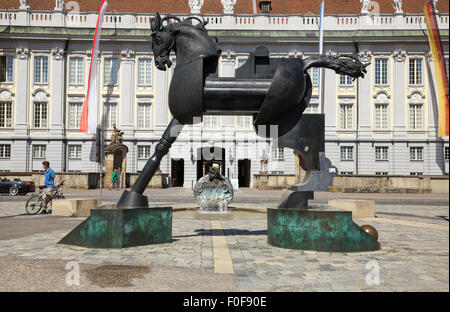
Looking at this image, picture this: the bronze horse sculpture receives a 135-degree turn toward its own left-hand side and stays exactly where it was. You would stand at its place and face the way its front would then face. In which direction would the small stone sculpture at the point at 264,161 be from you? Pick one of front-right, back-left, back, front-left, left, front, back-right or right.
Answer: back-left

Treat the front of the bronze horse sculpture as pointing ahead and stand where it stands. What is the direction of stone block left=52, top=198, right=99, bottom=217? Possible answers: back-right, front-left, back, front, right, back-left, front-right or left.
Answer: front-right

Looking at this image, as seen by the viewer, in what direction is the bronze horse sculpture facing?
to the viewer's left

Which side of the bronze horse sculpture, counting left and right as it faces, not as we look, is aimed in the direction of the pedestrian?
right

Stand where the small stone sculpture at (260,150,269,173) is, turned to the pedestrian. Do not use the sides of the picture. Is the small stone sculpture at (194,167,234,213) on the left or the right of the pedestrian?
left

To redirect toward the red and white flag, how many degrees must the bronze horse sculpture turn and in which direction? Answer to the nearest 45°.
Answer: approximately 45° to its right

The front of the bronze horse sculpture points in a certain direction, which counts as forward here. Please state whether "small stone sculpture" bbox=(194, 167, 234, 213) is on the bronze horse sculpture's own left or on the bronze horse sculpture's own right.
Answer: on the bronze horse sculpture's own right

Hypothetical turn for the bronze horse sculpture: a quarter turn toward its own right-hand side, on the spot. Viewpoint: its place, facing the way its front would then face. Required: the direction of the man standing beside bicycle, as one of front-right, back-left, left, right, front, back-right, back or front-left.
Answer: front-left

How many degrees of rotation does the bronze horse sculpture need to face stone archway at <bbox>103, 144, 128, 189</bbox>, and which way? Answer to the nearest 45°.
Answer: approximately 90° to its right

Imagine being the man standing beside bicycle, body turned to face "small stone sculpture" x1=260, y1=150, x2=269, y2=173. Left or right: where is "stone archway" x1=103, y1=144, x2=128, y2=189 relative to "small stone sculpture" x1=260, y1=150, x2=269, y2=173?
left
